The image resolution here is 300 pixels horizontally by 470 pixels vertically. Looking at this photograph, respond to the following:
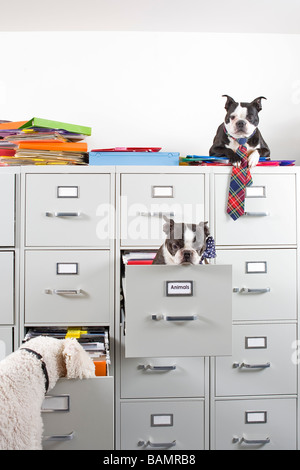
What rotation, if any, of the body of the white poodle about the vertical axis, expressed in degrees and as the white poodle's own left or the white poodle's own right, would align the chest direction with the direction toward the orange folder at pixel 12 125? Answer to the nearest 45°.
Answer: approximately 45° to the white poodle's own left

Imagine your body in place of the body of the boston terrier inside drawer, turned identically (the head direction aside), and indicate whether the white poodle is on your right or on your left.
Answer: on your right

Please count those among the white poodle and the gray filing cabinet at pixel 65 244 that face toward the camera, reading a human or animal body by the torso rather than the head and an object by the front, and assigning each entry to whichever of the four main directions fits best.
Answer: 1

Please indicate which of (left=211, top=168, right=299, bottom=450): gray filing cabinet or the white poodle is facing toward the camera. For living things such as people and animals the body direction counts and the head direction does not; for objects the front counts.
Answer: the gray filing cabinet

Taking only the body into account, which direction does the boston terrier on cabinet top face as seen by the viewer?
toward the camera

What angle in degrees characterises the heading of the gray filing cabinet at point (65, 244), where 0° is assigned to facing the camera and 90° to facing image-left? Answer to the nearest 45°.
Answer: approximately 0°

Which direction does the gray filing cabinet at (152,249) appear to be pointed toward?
toward the camera

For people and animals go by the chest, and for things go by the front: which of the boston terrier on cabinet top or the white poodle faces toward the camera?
the boston terrier on cabinet top

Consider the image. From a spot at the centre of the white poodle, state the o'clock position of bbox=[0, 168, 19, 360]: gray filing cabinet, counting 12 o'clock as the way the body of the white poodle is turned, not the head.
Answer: The gray filing cabinet is roughly at 10 o'clock from the white poodle.

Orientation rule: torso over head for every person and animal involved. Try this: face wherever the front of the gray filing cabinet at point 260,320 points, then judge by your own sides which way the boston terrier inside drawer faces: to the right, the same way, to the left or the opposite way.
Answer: the same way

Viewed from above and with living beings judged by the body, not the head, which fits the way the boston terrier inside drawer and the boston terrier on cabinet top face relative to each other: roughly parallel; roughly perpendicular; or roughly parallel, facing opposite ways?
roughly parallel
